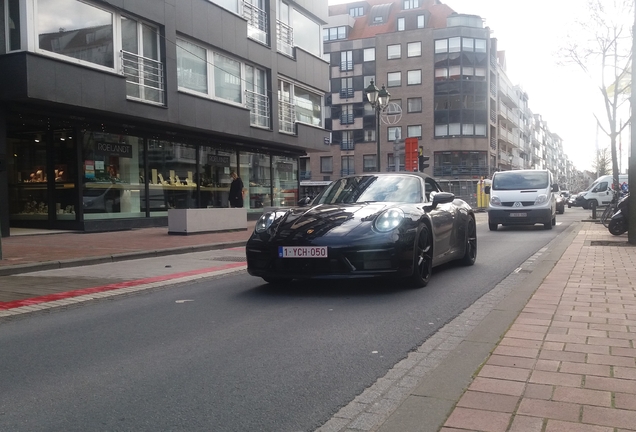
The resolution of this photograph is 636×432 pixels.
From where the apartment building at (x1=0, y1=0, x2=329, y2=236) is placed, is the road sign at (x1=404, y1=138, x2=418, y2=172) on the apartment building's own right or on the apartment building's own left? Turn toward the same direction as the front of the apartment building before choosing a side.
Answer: on the apartment building's own left

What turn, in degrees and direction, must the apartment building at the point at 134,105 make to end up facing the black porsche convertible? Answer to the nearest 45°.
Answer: approximately 45° to its right

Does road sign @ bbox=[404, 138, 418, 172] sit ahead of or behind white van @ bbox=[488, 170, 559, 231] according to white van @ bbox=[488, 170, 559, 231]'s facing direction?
behind

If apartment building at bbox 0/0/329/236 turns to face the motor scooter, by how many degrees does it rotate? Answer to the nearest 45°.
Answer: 0° — it already faces it

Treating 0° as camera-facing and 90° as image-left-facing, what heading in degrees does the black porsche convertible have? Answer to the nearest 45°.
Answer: approximately 45°

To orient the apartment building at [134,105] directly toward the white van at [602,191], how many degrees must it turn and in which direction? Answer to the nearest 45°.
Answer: approximately 90° to its left

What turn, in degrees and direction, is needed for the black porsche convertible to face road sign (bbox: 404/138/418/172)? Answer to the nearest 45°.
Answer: approximately 135° to its right

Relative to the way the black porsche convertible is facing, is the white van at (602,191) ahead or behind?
behind
